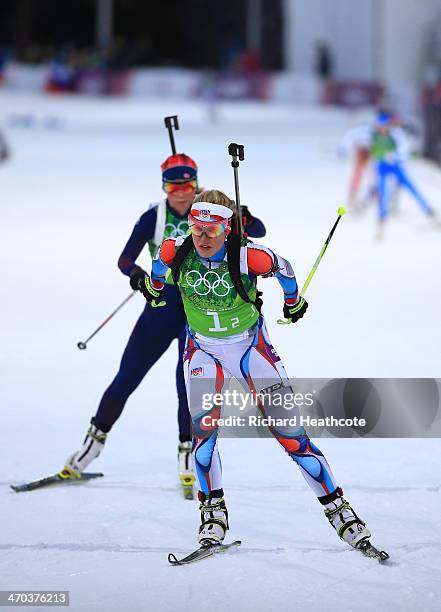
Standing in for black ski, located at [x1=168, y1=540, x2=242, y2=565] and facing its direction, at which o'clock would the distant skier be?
The distant skier is roughly at 5 o'clock from the black ski.

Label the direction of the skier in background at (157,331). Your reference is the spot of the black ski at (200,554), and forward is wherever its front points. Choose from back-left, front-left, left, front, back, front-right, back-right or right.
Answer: back-right

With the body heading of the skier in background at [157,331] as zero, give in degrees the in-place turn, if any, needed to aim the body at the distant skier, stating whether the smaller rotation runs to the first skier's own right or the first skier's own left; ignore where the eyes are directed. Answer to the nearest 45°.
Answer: approximately 180°

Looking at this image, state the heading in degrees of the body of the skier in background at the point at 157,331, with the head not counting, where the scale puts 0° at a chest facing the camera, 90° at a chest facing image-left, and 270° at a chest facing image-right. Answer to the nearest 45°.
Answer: approximately 0°

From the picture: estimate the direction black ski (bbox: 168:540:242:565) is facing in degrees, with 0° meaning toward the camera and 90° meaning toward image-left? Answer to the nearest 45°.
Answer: approximately 45°
